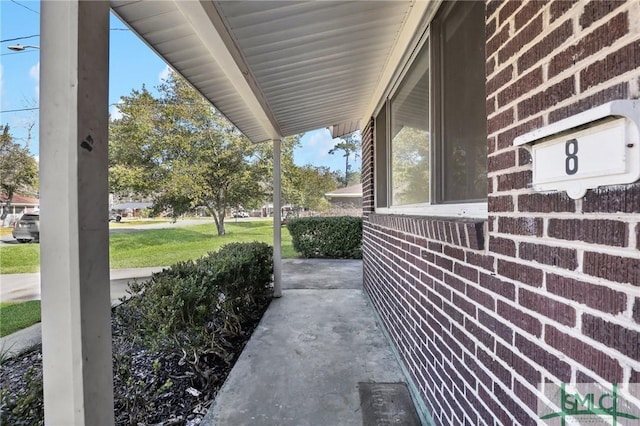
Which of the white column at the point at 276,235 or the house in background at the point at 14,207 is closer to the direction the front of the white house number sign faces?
the house in background

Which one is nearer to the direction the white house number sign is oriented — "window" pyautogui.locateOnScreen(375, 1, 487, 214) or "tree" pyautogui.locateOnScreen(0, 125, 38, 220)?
the tree

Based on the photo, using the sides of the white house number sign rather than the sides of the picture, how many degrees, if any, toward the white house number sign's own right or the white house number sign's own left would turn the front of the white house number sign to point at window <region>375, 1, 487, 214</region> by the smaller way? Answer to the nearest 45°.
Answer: approximately 90° to the white house number sign's own right

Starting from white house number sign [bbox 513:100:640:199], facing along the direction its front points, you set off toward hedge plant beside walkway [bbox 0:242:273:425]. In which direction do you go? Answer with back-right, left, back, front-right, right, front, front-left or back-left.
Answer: front-right

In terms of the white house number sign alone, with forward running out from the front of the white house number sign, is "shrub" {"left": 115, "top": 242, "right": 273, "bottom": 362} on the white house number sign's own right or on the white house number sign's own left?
on the white house number sign's own right

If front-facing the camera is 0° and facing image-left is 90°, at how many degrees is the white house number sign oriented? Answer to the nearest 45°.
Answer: approximately 45°

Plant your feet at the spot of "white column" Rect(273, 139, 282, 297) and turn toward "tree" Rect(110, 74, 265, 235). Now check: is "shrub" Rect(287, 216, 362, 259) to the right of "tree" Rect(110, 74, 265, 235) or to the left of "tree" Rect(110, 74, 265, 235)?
right

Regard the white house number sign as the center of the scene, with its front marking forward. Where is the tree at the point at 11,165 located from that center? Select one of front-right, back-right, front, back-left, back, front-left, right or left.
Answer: front-right

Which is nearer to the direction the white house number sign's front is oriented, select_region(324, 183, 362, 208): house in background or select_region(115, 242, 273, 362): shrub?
the shrub

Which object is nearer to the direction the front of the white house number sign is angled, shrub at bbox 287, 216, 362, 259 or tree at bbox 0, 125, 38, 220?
the tree

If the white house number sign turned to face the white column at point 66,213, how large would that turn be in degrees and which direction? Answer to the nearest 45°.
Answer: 0° — it already faces it

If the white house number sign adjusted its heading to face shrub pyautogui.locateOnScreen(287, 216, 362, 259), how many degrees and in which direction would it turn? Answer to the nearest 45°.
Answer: approximately 90° to its right

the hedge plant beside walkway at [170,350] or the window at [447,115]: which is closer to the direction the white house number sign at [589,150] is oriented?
the hedge plant beside walkway

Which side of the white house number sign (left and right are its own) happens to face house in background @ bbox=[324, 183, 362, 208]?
right
